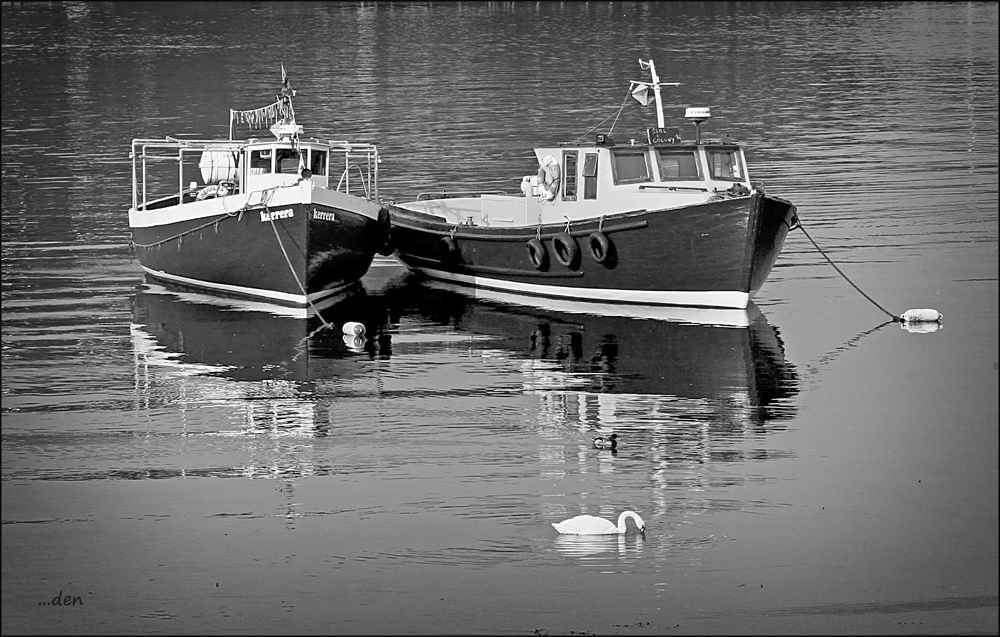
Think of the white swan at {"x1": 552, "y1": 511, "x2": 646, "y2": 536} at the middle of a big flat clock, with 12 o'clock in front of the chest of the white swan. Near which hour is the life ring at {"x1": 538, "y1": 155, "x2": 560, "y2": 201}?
The life ring is roughly at 9 o'clock from the white swan.

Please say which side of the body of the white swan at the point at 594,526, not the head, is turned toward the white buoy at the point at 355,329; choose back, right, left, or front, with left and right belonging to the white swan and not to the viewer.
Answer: left

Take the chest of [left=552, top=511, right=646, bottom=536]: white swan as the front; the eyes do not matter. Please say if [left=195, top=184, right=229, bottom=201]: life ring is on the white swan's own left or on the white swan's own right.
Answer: on the white swan's own left

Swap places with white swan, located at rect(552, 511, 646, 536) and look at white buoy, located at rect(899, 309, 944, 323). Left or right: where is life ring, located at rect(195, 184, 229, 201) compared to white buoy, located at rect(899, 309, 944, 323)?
left

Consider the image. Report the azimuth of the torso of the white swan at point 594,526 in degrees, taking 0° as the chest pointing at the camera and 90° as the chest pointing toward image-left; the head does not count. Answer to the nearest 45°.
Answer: approximately 270°

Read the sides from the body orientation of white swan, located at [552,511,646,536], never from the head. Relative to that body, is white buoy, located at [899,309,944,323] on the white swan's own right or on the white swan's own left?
on the white swan's own left
